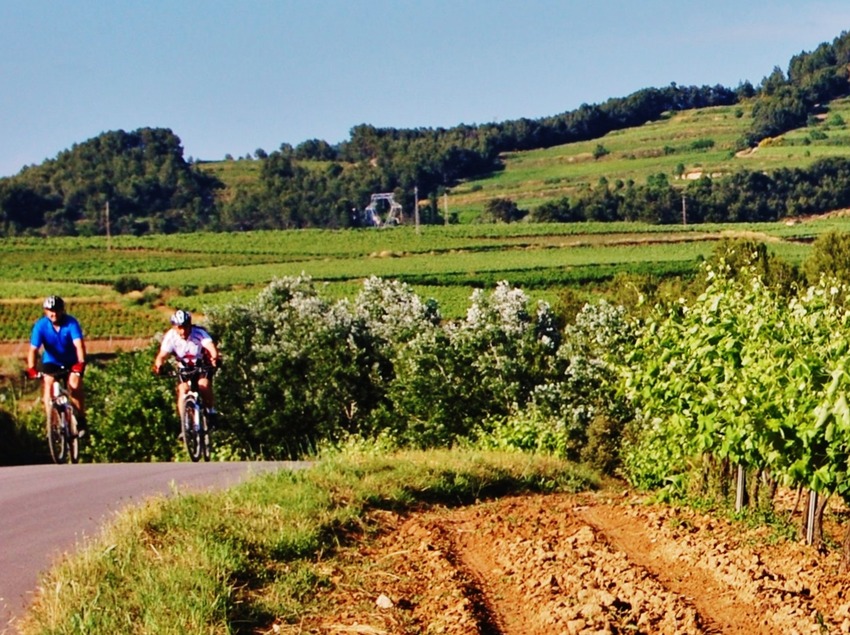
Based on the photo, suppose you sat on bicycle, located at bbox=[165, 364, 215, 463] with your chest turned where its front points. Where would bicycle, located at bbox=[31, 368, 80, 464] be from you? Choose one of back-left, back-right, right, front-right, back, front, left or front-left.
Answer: right

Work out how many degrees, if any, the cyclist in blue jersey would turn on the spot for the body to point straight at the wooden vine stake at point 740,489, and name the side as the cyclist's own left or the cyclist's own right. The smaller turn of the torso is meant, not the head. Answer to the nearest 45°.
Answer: approximately 45° to the cyclist's own left

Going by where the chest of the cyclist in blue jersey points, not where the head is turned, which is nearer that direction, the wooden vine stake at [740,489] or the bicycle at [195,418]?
the wooden vine stake

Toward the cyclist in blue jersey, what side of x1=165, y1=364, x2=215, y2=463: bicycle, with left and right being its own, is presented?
right

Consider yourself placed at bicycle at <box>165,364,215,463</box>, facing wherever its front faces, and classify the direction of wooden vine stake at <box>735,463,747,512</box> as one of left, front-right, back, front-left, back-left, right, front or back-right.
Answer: front-left

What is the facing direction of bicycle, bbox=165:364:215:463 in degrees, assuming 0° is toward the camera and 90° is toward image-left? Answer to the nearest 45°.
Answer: approximately 0°

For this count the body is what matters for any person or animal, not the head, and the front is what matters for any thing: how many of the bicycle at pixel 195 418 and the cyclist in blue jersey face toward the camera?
2

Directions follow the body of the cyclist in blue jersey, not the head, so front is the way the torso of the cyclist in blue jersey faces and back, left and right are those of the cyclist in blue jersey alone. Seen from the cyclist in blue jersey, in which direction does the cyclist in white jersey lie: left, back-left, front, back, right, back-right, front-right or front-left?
left

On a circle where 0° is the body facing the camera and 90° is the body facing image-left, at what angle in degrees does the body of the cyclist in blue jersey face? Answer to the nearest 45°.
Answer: approximately 0°
